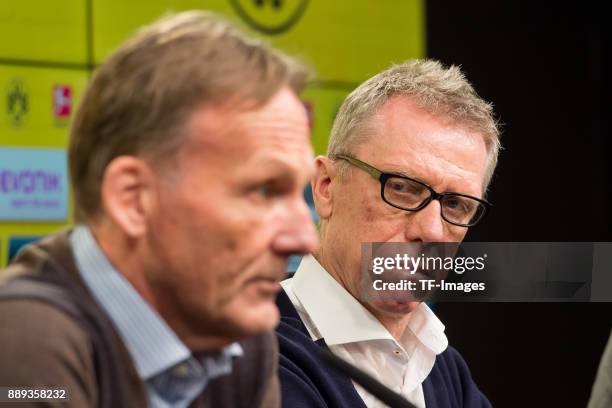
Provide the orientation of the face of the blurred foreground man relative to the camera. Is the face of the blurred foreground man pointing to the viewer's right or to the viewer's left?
to the viewer's right

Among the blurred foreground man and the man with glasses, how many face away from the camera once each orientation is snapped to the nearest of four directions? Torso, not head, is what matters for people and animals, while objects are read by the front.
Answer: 0

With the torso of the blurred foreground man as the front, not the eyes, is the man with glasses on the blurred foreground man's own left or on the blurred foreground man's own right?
on the blurred foreground man's own left

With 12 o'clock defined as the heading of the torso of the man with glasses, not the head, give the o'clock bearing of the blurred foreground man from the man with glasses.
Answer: The blurred foreground man is roughly at 2 o'clock from the man with glasses.

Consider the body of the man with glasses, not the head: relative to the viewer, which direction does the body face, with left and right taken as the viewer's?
facing the viewer and to the right of the viewer
